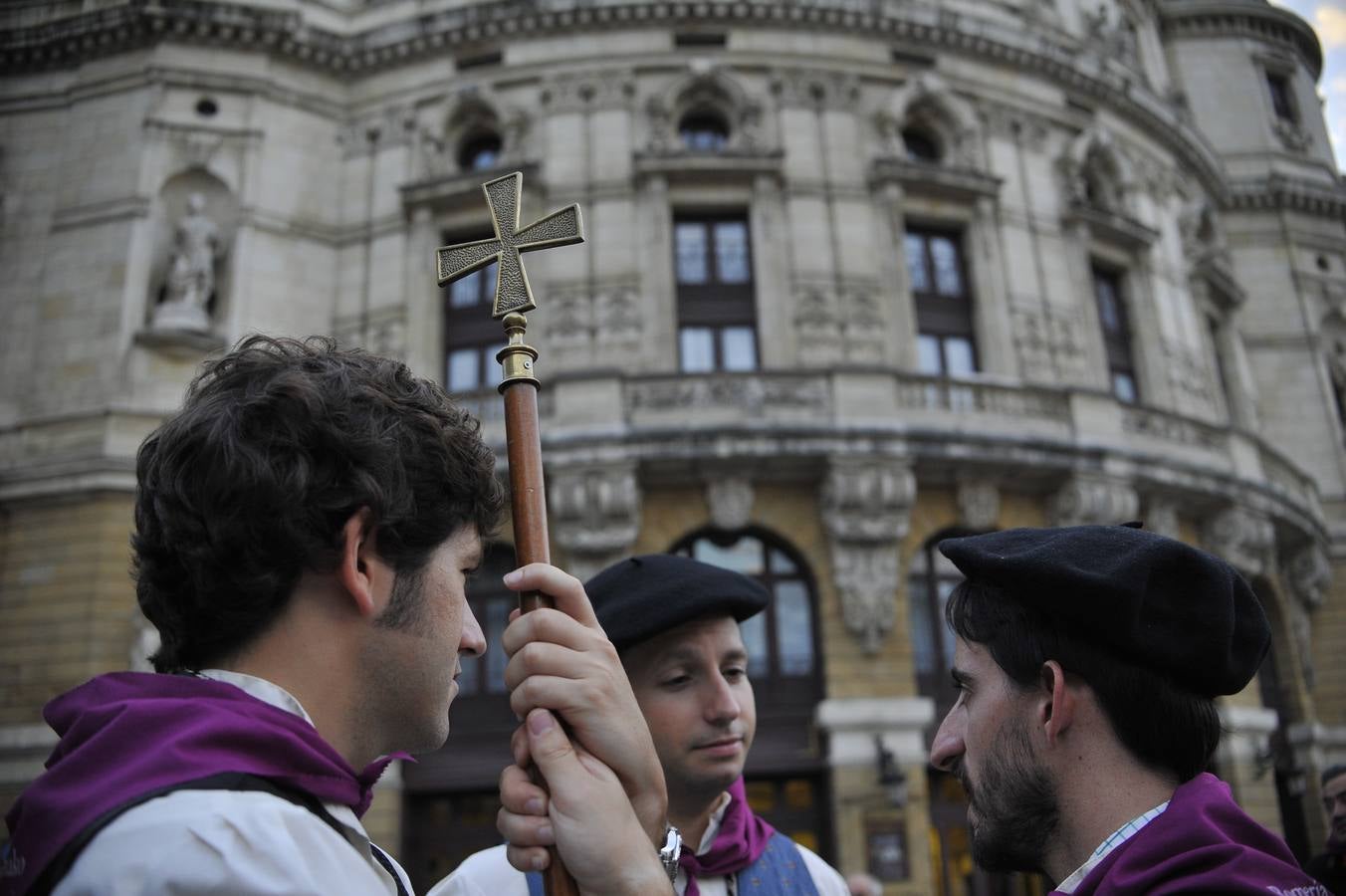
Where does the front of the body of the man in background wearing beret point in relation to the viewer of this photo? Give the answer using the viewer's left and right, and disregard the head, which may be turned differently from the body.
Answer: facing the viewer and to the right of the viewer

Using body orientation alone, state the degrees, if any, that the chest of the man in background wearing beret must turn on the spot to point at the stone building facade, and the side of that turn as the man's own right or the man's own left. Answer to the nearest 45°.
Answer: approximately 135° to the man's own left

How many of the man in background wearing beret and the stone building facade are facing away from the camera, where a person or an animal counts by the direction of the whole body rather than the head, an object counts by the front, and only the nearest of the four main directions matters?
0

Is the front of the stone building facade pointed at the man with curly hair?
yes

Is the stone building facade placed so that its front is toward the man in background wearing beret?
yes

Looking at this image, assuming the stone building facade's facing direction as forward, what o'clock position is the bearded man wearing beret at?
The bearded man wearing beret is roughly at 12 o'clock from the stone building facade.

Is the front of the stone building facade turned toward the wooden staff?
yes

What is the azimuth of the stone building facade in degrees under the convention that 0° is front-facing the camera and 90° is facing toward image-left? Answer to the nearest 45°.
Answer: approximately 0°
